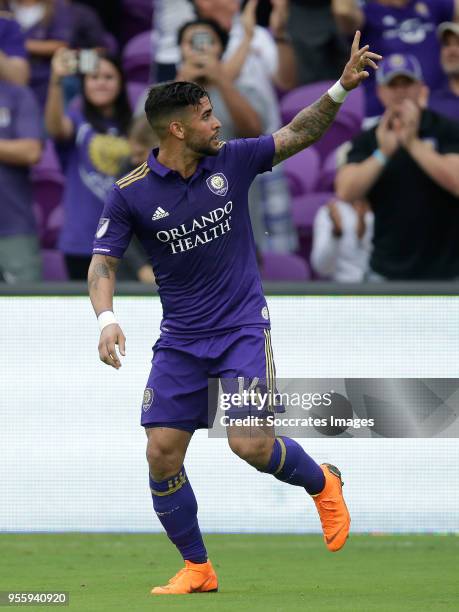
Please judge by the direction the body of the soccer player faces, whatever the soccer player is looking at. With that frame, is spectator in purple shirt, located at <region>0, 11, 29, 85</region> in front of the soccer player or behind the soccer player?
behind

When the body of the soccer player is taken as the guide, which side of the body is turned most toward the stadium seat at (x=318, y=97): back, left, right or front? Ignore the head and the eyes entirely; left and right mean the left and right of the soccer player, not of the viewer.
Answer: back

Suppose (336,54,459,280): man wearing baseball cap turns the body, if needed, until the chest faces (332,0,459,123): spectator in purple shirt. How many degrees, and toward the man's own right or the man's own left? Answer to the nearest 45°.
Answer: approximately 180°

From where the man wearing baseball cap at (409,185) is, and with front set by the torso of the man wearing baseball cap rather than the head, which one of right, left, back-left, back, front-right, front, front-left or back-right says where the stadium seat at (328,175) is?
back-right

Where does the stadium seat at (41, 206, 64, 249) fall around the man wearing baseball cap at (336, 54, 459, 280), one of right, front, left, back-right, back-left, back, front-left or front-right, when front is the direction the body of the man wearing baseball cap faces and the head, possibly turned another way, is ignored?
right
